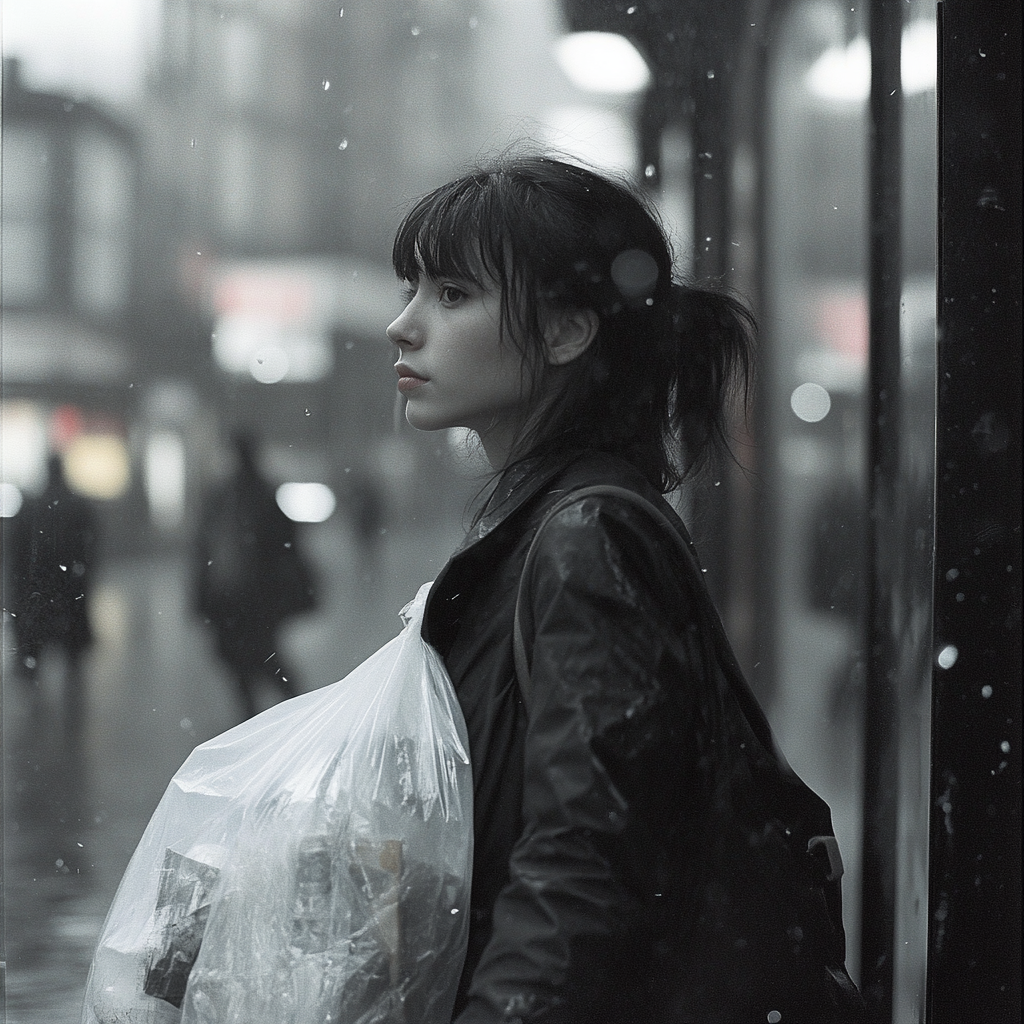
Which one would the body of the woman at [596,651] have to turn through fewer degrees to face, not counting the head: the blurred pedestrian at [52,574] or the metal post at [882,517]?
the blurred pedestrian

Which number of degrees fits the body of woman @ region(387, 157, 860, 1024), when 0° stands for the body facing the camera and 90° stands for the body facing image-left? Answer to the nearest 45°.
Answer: approximately 90°

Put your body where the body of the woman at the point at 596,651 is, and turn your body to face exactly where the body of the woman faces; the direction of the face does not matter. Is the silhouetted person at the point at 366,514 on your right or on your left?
on your right

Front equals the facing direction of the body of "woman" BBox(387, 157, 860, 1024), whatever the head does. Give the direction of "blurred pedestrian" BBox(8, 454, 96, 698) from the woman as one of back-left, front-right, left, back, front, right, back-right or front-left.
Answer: front-right

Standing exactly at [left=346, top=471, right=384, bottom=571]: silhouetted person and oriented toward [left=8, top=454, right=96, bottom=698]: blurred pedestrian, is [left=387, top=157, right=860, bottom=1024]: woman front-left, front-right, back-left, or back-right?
front-left

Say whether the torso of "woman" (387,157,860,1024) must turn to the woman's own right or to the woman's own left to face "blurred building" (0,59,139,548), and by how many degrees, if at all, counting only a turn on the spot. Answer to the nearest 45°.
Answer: approximately 45° to the woman's own right

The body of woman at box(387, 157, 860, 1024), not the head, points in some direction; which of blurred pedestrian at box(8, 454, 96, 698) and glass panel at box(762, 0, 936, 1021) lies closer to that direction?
the blurred pedestrian

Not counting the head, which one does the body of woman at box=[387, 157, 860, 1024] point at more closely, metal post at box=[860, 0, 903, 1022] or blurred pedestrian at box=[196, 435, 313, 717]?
the blurred pedestrian

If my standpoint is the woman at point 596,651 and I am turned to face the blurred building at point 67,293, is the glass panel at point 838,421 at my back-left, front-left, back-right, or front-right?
front-right

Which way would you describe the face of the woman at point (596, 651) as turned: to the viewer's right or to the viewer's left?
to the viewer's left
